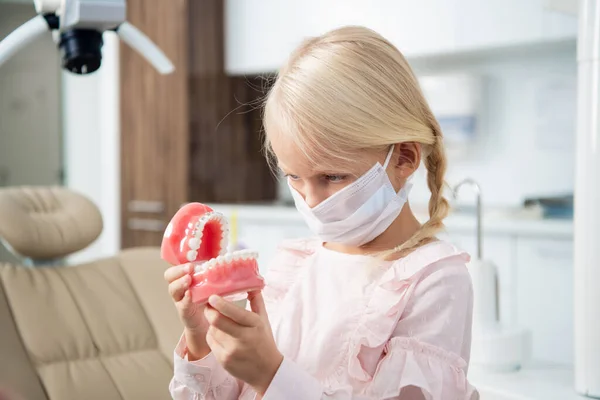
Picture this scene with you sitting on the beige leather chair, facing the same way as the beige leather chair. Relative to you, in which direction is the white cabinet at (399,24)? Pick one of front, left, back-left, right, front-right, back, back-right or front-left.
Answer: left

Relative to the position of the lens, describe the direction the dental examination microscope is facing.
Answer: facing the viewer

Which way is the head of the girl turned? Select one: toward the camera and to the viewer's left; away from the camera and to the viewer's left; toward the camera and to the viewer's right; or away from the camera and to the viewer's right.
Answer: toward the camera and to the viewer's left

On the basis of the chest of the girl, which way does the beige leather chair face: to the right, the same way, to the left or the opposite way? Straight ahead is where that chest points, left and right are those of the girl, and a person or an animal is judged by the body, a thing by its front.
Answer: to the left

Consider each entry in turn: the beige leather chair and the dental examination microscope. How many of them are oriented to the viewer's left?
0

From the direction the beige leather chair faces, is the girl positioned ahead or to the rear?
ahead

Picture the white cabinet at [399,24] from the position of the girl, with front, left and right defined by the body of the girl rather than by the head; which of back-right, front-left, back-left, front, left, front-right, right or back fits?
back-right

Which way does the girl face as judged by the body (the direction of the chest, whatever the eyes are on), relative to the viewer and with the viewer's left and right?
facing the viewer and to the left of the viewer

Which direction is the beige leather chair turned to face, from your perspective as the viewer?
facing the viewer and to the right of the viewer

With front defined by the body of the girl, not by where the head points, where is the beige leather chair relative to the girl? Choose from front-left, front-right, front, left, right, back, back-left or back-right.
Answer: right

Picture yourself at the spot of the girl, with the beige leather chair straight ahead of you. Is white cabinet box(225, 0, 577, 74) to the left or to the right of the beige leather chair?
right
